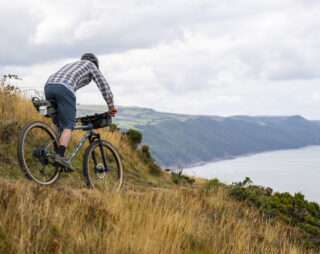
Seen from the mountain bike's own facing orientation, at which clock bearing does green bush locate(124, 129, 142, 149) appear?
The green bush is roughly at 11 o'clock from the mountain bike.

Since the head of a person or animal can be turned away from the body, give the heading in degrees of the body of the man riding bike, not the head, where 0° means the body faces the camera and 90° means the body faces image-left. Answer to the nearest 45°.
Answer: approximately 225°

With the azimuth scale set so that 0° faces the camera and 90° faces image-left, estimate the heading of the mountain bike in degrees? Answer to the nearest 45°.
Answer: approximately 225°

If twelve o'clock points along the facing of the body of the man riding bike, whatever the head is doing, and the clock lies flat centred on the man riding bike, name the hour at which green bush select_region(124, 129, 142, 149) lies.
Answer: The green bush is roughly at 11 o'clock from the man riding bike.
